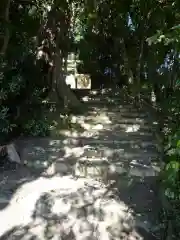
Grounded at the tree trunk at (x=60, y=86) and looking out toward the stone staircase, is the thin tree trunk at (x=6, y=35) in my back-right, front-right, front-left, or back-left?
front-right

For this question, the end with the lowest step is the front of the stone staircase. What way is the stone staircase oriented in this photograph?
toward the camera

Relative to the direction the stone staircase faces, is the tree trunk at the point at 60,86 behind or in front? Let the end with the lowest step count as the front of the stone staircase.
behind

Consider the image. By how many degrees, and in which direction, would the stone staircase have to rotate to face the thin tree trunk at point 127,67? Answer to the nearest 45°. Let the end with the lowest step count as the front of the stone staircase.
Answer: approximately 180°

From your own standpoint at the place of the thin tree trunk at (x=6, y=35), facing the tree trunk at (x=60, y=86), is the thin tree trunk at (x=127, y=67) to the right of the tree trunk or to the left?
right

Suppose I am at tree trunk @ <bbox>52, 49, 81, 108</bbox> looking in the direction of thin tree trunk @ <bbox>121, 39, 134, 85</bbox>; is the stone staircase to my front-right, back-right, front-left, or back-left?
back-right
